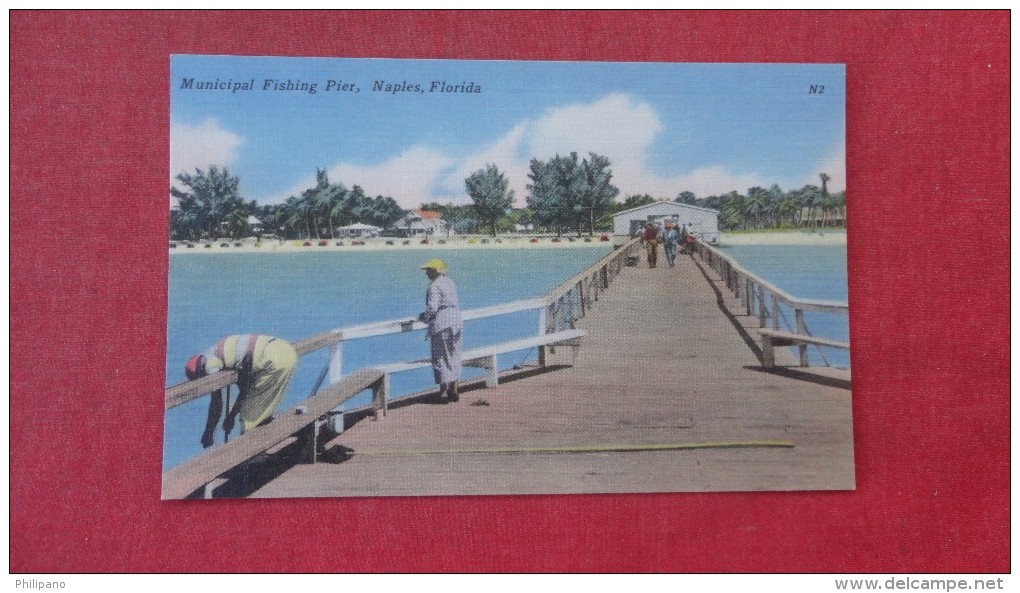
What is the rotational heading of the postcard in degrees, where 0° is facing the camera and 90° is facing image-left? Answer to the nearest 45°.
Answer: approximately 0°
